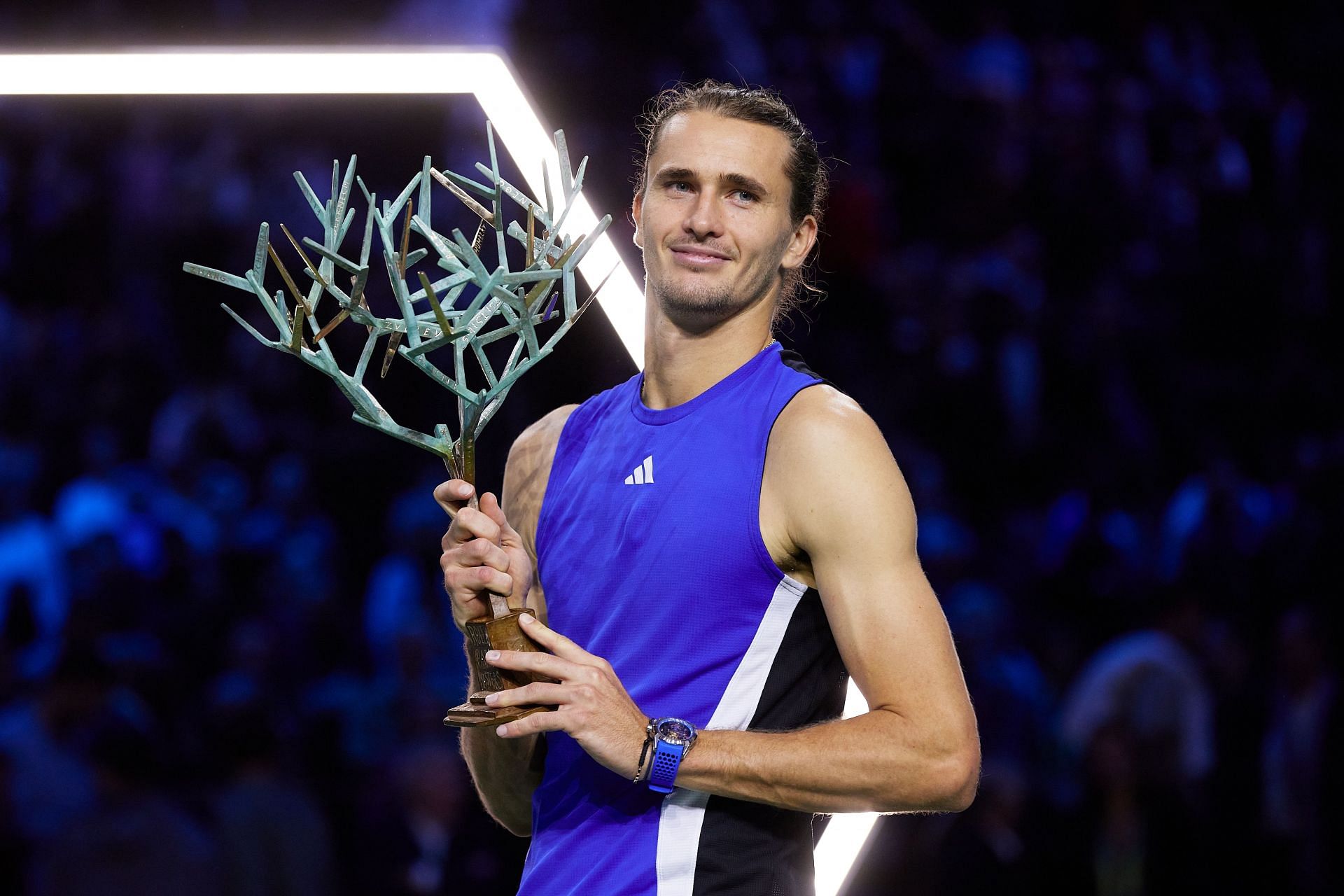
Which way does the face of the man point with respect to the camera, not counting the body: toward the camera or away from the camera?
toward the camera
